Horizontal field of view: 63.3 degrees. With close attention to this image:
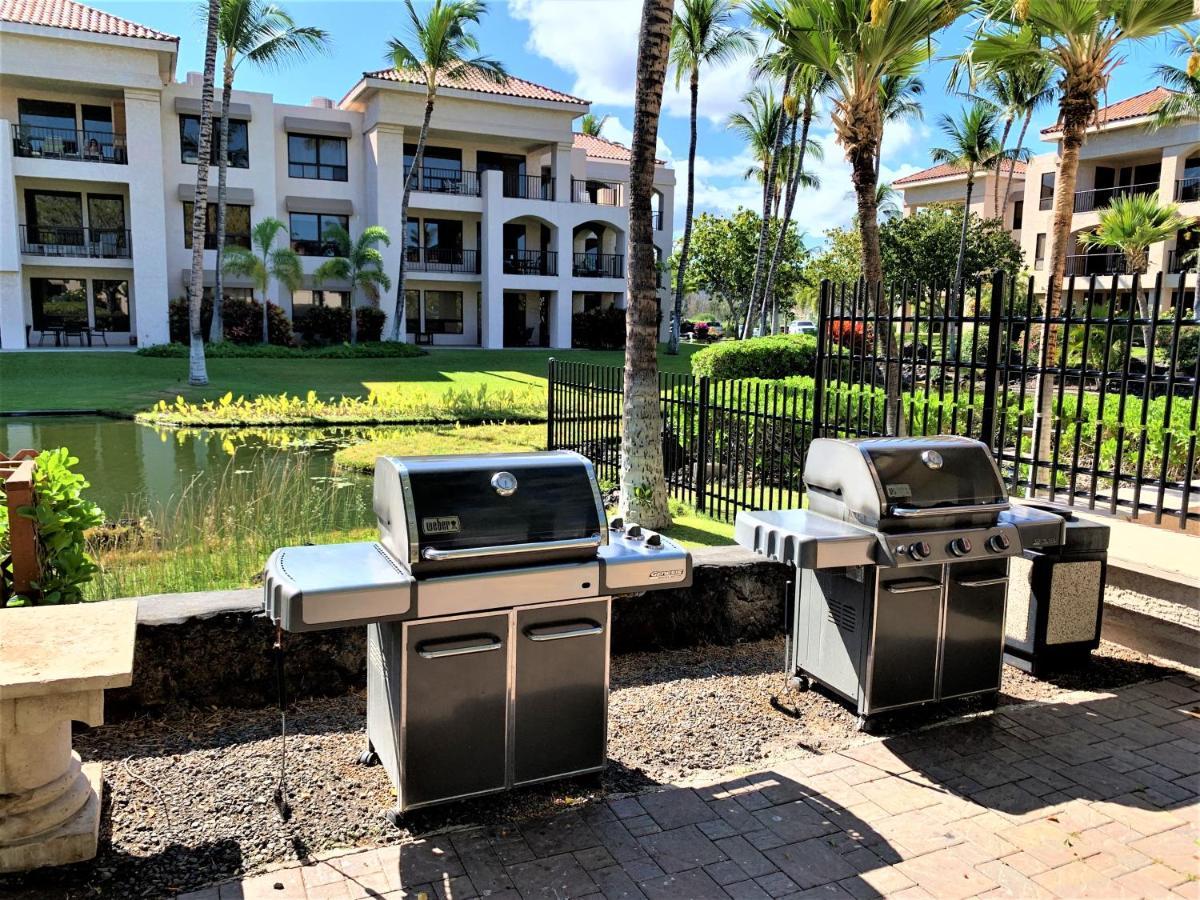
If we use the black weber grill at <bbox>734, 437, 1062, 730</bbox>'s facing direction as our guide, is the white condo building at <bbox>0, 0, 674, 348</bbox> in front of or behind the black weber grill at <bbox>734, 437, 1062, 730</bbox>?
behind

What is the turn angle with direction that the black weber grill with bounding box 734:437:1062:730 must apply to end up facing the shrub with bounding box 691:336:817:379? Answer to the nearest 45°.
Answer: approximately 135° to its left

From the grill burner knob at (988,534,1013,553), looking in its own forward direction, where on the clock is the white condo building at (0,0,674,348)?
The white condo building is roughly at 6 o'clock from the grill burner knob.

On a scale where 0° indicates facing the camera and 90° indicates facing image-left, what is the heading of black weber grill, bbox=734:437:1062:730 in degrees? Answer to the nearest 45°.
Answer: approximately 315°

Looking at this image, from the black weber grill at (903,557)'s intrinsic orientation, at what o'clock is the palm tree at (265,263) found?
The palm tree is roughly at 6 o'clock from the black weber grill.

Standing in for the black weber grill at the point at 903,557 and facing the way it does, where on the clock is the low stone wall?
The low stone wall is roughly at 4 o'clock from the black weber grill.

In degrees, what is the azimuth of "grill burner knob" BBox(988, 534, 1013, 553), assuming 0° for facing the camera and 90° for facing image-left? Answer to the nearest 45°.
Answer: approximately 315°

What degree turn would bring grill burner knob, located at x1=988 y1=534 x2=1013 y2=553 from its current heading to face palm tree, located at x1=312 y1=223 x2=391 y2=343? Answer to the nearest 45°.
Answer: approximately 180°

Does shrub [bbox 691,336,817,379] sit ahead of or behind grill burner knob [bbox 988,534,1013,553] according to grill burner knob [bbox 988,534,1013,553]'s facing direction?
behind

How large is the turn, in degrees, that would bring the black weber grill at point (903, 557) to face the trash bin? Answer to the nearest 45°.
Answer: approximately 90° to its left
